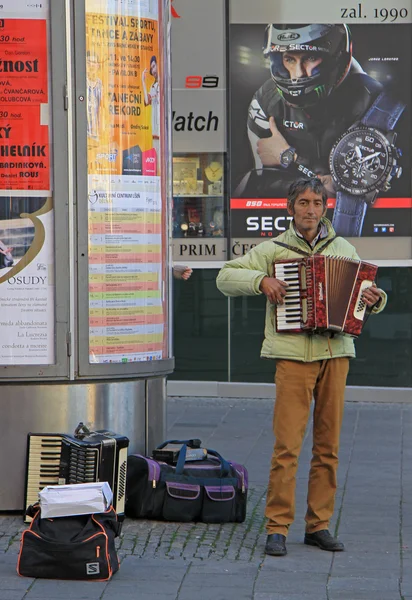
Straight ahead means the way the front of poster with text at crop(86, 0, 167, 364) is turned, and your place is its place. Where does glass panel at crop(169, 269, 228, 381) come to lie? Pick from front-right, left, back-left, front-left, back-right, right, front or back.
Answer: back

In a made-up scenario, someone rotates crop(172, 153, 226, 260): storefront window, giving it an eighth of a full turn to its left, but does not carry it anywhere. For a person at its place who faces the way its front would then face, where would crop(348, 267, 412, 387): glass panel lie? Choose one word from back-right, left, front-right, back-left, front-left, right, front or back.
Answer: front-left

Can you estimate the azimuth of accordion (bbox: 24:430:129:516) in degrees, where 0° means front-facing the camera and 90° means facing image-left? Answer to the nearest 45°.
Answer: approximately 0°

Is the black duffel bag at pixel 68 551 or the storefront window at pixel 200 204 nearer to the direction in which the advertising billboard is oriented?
the black duffel bag

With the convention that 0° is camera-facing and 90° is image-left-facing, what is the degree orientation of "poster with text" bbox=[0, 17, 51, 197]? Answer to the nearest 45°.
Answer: approximately 0°

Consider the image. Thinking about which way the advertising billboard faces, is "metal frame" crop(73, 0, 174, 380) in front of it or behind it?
in front

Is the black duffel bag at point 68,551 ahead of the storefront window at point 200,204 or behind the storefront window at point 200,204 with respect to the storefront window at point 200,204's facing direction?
ahead
